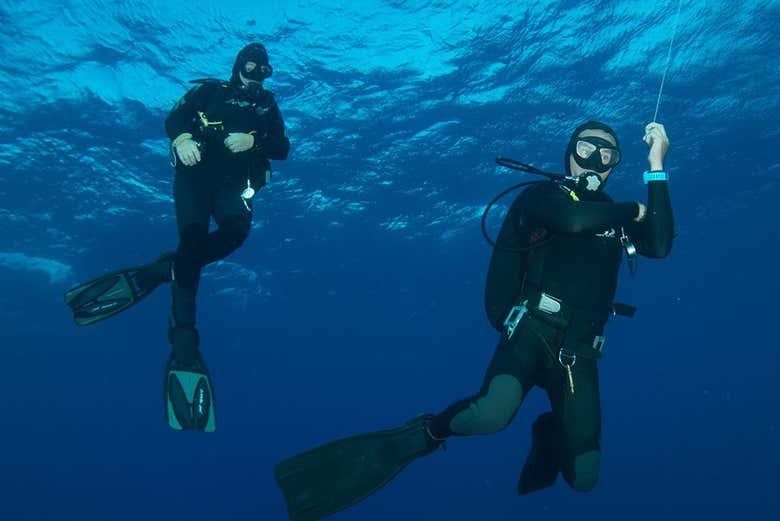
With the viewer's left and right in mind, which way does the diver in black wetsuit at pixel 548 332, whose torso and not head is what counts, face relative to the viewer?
facing the viewer and to the right of the viewer

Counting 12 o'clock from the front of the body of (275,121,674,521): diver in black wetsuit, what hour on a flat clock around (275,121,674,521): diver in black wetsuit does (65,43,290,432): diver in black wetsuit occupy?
(65,43,290,432): diver in black wetsuit is roughly at 5 o'clock from (275,121,674,521): diver in black wetsuit.

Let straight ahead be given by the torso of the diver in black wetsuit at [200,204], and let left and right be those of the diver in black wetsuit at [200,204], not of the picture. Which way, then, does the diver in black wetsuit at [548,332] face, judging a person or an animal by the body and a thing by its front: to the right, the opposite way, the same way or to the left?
the same way

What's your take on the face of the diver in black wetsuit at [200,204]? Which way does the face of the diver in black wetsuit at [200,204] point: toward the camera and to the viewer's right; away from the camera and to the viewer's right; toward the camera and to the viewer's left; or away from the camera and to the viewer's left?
toward the camera and to the viewer's right

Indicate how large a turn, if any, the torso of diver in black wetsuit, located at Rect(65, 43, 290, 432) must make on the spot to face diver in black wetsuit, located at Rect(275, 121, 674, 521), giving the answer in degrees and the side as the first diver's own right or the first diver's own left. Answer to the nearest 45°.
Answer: approximately 45° to the first diver's own left

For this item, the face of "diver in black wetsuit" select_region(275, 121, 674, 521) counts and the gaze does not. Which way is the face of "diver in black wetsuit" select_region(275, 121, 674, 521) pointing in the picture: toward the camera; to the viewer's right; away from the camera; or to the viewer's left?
toward the camera

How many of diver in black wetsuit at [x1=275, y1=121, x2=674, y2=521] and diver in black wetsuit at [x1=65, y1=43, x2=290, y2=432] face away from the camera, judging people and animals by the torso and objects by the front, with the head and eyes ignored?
0

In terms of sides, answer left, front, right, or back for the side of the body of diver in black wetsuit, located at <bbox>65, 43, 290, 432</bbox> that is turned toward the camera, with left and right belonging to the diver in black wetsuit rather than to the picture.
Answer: front
